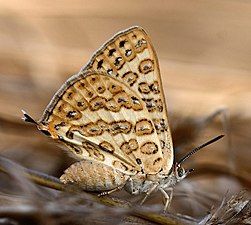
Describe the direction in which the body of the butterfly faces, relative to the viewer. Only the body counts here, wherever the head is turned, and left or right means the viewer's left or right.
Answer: facing to the right of the viewer
